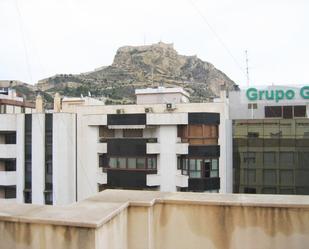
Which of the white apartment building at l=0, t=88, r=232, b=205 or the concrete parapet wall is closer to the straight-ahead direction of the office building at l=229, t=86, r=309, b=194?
the concrete parapet wall

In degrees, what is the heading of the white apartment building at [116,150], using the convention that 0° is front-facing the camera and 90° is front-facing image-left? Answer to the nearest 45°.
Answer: approximately 0°

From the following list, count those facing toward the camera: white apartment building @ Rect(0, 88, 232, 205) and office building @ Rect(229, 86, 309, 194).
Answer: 2

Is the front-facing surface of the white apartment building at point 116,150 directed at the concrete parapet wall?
yes

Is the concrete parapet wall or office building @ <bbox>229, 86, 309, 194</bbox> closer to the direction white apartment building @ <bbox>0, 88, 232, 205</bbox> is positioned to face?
the concrete parapet wall

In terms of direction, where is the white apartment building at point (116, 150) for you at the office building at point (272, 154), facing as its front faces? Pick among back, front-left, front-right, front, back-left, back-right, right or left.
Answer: right

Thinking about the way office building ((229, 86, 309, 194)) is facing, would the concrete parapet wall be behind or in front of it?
in front

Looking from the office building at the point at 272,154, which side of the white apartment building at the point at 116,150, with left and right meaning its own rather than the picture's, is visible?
left
